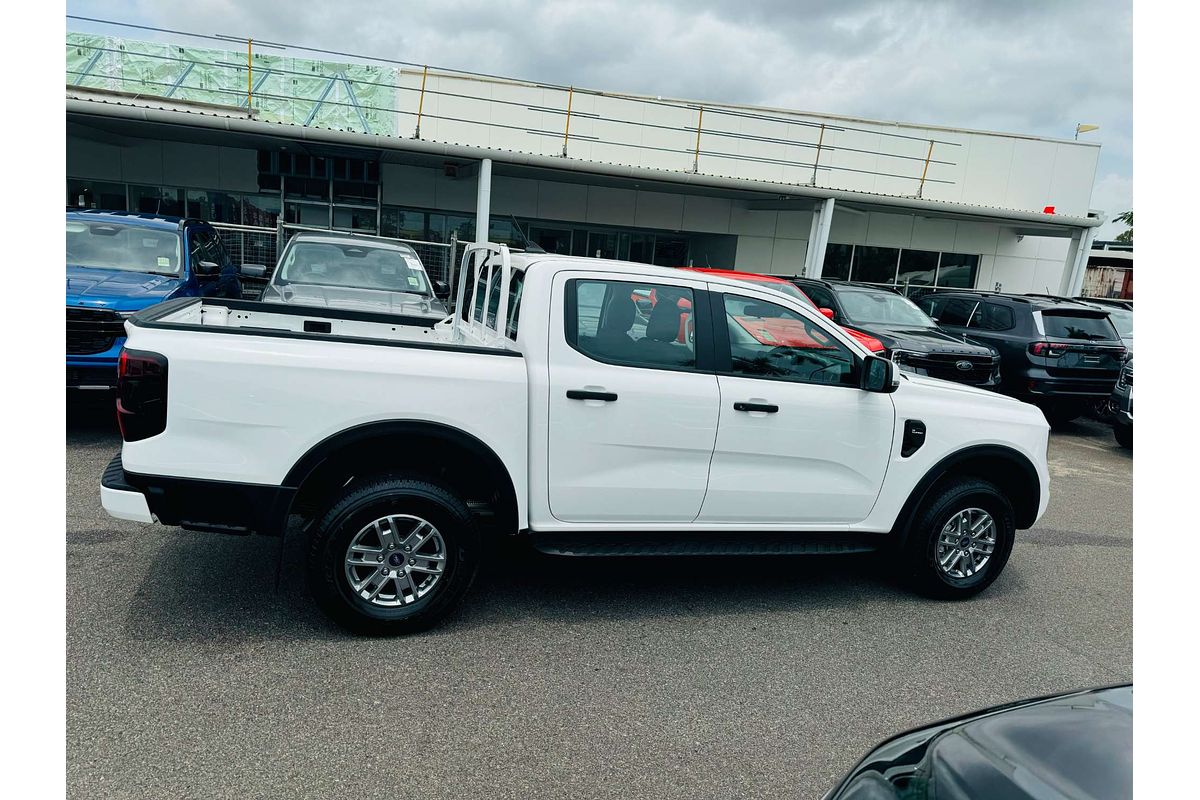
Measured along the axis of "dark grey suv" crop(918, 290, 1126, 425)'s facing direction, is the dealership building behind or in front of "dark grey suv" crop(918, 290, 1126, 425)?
in front

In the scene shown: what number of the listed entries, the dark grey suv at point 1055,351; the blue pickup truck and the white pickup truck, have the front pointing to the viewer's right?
1

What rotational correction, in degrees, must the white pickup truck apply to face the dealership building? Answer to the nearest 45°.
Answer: approximately 90° to its left

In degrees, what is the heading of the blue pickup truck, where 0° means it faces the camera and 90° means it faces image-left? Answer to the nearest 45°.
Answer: approximately 45°

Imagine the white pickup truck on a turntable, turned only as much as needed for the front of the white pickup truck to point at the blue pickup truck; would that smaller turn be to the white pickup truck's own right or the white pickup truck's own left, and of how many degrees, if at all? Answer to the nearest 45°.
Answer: approximately 135° to the white pickup truck's own left

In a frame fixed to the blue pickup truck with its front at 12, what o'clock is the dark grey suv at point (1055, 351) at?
The dark grey suv is roughly at 8 o'clock from the blue pickup truck.

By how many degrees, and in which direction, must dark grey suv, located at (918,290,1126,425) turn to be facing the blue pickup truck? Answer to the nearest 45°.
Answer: approximately 90° to its left

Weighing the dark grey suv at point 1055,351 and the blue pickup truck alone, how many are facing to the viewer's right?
0

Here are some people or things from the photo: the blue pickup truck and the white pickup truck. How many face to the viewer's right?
1

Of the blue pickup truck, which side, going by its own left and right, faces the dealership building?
back

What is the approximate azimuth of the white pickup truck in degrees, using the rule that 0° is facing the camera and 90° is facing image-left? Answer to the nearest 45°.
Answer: approximately 270°

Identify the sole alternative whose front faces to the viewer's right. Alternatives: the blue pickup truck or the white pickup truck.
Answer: the white pickup truck

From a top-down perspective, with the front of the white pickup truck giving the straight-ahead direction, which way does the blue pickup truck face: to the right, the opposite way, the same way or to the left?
to the right
